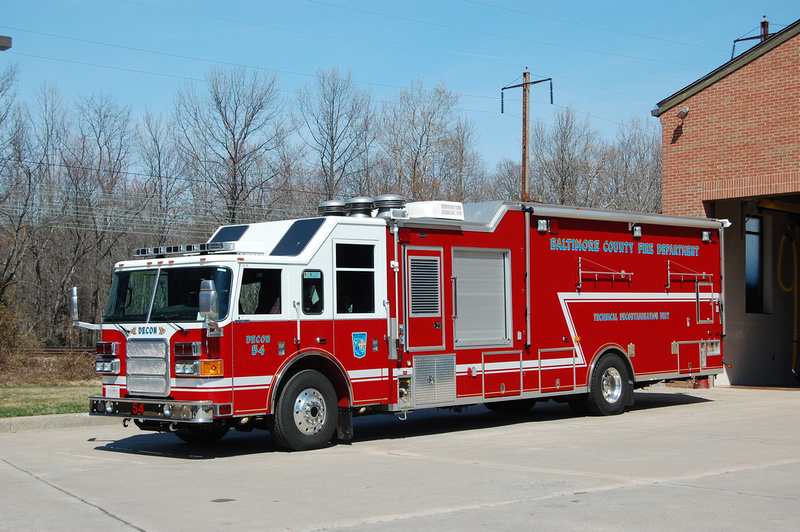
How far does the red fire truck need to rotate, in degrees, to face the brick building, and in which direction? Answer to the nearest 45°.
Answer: approximately 180°

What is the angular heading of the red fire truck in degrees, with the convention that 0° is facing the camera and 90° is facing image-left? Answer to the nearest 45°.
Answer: approximately 45°
